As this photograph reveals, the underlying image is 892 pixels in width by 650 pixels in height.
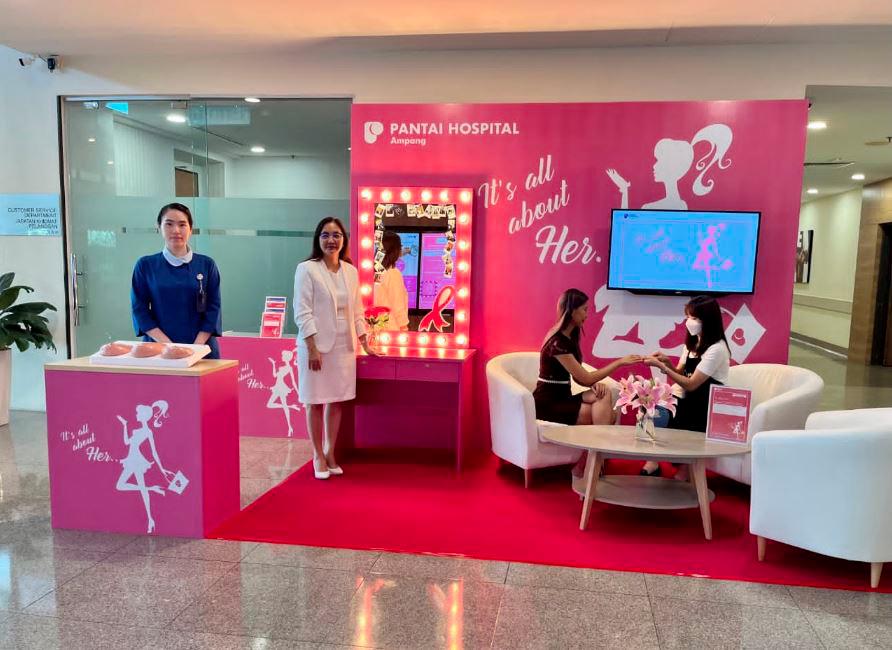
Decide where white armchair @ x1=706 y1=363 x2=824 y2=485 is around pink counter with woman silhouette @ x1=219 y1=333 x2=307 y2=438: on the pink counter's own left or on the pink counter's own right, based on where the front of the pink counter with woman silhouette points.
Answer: on the pink counter's own left

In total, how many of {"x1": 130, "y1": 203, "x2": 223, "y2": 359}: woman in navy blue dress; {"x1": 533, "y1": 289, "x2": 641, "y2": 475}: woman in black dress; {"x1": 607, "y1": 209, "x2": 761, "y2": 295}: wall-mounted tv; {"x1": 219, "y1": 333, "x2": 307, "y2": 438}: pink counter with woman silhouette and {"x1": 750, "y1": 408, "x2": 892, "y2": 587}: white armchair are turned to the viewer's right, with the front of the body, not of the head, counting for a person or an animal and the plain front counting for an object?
1

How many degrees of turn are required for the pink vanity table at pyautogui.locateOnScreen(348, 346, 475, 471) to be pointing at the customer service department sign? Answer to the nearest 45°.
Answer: approximately 90° to its right

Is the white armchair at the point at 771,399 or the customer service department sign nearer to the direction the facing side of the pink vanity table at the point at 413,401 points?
the white armchair

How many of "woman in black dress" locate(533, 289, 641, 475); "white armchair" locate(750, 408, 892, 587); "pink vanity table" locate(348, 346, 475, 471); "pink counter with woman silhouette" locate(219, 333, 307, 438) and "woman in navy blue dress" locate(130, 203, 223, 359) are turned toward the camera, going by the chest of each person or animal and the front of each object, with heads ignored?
3

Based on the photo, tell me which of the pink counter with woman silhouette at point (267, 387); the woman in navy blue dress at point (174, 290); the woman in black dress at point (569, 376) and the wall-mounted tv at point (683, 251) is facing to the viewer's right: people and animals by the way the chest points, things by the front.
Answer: the woman in black dress

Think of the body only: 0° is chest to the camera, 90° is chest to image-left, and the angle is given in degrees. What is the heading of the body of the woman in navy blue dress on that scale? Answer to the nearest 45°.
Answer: approximately 0°

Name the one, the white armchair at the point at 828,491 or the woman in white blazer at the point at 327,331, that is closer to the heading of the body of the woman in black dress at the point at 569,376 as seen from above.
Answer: the white armchair

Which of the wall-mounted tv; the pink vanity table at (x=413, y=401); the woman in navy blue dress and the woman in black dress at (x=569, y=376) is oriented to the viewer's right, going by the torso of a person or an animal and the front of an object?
the woman in black dress

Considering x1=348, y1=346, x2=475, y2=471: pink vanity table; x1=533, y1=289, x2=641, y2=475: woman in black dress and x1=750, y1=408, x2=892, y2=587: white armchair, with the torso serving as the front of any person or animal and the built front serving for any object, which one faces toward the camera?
the pink vanity table

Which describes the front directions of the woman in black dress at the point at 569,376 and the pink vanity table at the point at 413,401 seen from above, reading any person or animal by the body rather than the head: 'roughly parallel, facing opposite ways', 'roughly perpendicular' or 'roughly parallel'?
roughly perpendicular
